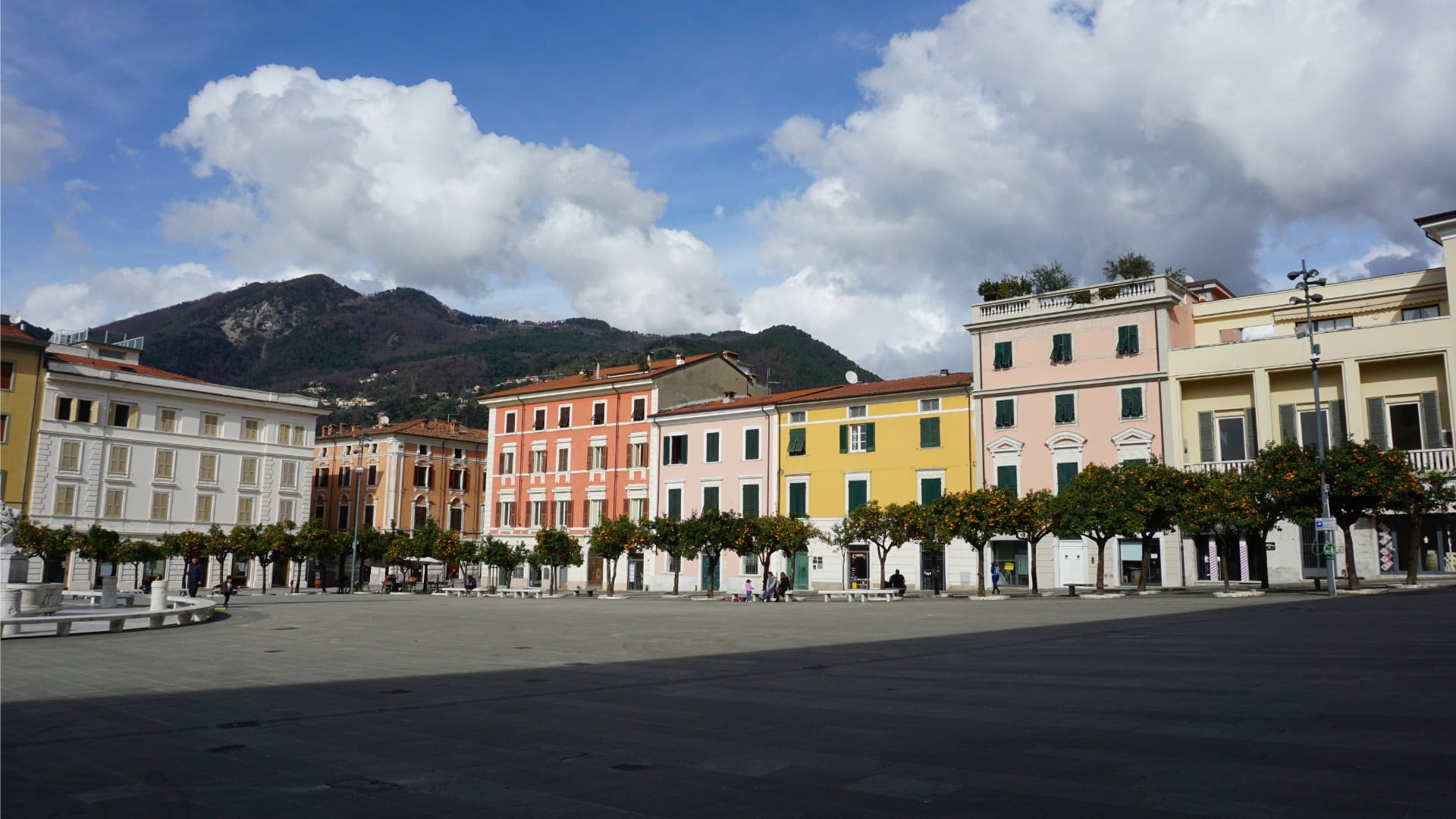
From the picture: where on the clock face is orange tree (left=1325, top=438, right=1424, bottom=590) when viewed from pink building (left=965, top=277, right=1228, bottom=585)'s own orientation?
The orange tree is roughly at 11 o'clock from the pink building.

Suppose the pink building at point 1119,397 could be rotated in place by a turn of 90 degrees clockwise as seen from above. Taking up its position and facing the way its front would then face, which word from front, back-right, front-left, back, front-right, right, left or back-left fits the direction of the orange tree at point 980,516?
front-left

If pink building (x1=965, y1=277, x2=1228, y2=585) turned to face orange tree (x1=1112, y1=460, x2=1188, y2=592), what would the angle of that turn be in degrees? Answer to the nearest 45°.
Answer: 0° — it already faces it

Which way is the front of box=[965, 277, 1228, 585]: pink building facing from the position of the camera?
facing the viewer

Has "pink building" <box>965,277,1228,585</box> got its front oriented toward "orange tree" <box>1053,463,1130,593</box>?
yes

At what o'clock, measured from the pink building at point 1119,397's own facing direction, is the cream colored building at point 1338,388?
The cream colored building is roughly at 9 o'clock from the pink building.

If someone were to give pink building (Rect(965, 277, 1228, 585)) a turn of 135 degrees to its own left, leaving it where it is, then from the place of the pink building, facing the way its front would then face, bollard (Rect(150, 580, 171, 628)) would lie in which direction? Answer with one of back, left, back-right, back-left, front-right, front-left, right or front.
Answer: back

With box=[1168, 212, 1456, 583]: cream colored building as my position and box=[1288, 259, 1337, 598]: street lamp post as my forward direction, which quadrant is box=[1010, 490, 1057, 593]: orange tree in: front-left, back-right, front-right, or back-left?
front-right

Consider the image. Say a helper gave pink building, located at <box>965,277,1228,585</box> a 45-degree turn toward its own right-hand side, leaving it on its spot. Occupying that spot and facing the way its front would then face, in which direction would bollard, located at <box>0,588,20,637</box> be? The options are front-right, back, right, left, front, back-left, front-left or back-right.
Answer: front
